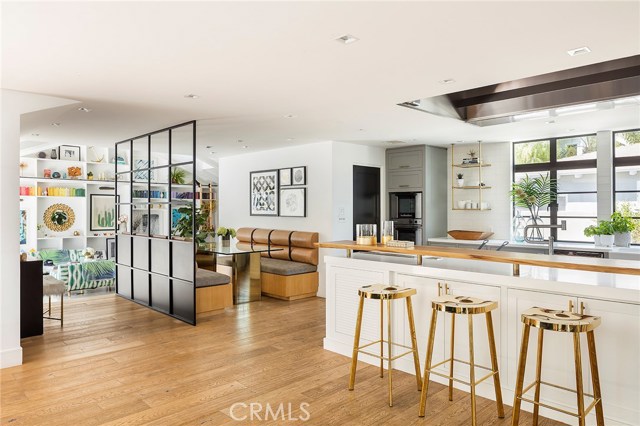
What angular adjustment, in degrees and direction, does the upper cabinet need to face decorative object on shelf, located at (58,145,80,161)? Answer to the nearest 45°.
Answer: approximately 45° to its right

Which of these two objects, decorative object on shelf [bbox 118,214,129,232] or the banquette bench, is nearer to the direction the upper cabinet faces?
the banquette bench

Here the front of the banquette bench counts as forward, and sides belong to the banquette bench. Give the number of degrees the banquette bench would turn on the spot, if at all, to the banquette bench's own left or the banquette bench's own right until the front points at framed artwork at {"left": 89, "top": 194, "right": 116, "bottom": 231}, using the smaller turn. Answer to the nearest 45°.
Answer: approximately 90° to the banquette bench's own right

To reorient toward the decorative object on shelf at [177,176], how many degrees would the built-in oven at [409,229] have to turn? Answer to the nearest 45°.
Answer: approximately 45° to its right

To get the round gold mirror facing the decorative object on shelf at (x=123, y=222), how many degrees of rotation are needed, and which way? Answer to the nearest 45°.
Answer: approximately 90° to its left

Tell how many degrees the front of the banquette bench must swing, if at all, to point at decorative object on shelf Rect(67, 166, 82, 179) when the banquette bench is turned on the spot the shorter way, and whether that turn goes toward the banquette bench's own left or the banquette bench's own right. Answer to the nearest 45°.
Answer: approximately 90° to the banquette bench's own right

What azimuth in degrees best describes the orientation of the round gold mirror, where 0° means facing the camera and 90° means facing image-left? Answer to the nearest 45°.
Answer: approximately 0°

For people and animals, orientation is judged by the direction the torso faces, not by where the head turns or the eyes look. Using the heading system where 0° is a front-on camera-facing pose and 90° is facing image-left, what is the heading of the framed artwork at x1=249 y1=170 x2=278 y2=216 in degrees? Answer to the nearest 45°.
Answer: approximately 45°

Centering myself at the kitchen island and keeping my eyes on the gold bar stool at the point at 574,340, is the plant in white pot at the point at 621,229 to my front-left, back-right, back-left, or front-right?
back-left

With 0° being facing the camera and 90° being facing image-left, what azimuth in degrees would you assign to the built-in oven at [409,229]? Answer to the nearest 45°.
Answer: approximately 45°
